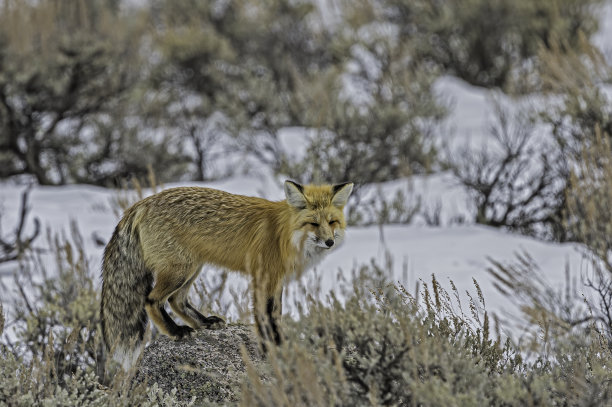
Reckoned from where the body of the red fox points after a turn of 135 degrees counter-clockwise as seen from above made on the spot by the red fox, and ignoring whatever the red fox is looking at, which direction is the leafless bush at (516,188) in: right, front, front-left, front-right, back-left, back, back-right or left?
right

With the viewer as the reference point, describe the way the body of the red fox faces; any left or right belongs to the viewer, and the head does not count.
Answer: facing to the right of the viewer
